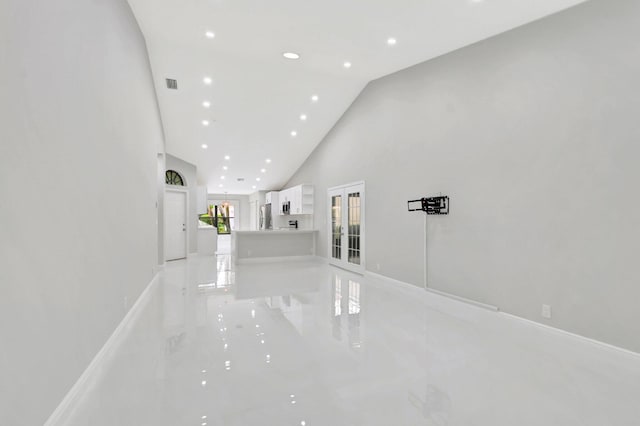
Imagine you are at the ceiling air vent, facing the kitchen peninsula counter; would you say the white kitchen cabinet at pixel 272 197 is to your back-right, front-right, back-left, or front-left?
front-left

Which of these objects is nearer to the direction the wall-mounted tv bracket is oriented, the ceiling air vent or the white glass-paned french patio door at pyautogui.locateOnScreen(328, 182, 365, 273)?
the ceiling air vent

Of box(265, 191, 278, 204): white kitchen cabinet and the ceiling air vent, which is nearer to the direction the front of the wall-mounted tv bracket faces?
the ceiling air vent

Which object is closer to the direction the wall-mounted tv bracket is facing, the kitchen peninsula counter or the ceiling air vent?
the ceiling air vent

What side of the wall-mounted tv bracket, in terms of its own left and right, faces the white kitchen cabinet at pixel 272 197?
right

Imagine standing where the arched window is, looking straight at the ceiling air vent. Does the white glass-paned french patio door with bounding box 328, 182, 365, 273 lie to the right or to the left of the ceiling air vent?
left

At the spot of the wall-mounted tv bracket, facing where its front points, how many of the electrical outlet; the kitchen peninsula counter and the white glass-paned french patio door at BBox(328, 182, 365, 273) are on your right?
2

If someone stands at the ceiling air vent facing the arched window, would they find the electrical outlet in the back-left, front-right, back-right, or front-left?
back-right

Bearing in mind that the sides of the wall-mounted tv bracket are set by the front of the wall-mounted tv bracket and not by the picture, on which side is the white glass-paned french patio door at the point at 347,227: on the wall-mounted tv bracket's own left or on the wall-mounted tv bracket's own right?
on the wall-mounted tv bracket's own right

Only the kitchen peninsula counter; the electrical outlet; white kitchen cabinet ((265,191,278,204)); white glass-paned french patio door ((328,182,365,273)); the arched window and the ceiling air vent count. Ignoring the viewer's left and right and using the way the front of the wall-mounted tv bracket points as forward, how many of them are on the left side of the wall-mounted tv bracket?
1

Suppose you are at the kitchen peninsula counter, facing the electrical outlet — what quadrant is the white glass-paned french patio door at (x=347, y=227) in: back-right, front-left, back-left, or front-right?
front-left

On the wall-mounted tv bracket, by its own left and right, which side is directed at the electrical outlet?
left

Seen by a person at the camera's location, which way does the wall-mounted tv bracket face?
facing the viewer and to the left of the viewer

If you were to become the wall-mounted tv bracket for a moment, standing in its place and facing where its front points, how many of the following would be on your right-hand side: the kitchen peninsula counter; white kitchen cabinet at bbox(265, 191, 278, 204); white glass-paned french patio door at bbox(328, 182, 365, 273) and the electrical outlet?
3

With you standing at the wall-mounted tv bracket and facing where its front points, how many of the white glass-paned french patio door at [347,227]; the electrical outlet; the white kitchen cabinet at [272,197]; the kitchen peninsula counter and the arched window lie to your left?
1

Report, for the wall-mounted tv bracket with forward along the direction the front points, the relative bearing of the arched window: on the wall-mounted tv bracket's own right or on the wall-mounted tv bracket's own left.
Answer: on the wall-mounted tv bracket's own right
